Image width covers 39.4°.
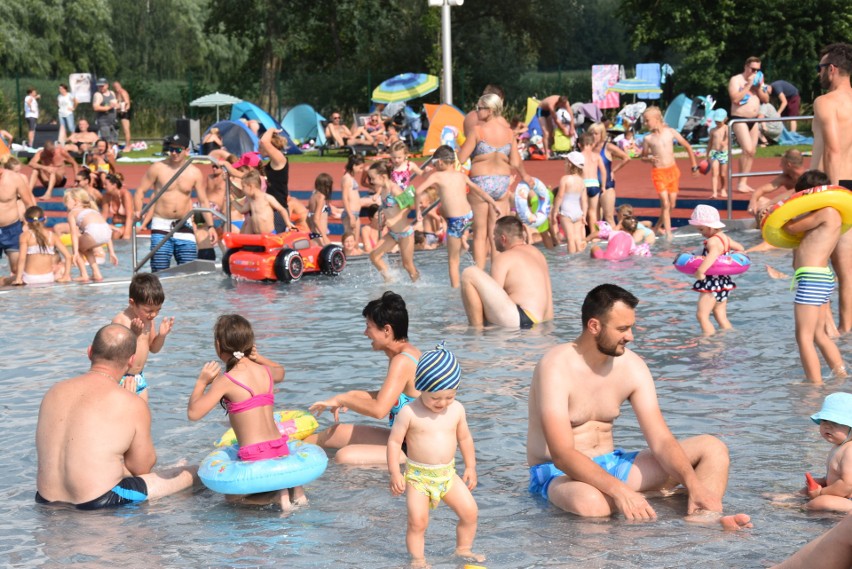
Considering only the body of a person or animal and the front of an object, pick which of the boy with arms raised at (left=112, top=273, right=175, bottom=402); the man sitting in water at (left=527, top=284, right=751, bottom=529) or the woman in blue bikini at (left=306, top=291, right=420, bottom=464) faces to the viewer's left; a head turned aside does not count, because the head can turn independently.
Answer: the woman in blue bikini

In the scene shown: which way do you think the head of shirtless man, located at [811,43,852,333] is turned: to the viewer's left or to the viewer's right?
to the viewer's left

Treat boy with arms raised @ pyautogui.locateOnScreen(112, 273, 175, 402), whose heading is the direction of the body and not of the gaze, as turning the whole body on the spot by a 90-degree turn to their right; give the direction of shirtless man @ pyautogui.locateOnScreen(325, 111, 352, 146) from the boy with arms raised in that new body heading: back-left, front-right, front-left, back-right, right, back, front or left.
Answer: back-right

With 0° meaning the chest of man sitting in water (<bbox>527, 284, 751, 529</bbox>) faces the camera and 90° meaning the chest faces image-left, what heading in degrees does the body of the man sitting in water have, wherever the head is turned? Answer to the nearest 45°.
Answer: approximately 315°

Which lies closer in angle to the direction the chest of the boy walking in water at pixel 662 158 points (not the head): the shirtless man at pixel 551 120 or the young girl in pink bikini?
the young girl in pink bikini

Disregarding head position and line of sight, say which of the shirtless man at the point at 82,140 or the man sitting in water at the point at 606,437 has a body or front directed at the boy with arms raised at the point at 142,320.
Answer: the shirtless man

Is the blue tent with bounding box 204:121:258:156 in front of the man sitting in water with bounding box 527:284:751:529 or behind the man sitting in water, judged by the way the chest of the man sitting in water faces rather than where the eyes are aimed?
behind

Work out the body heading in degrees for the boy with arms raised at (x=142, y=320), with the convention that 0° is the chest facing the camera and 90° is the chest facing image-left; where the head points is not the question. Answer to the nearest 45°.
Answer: approximately 315°

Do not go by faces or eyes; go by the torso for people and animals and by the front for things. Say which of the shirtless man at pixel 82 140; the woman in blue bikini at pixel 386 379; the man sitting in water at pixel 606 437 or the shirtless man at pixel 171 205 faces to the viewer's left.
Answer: the woman in blue bikini

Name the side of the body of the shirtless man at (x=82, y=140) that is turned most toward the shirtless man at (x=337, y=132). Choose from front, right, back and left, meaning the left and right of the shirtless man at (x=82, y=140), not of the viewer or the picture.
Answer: left

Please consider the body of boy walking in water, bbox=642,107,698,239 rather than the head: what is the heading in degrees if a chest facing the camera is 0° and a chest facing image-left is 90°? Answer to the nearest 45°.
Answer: approximately 45°
